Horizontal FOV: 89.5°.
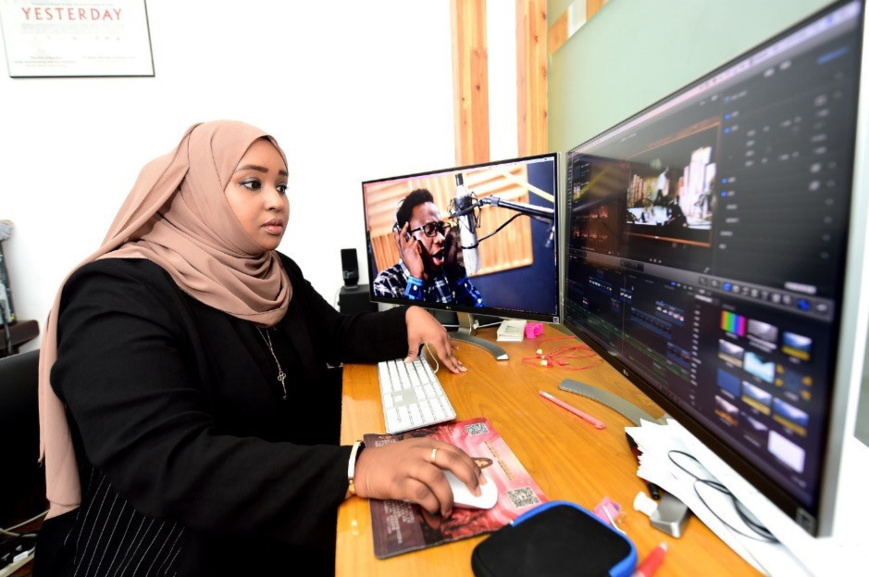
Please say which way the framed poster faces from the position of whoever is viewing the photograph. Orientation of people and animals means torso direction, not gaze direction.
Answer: facing the viewer

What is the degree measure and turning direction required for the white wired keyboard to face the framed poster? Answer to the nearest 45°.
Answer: approximately 45° to its right

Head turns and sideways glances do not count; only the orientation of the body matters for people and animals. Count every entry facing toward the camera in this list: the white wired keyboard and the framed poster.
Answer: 1

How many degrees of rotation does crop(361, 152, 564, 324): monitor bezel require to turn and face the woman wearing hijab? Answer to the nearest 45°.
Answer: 0° — it already faces them

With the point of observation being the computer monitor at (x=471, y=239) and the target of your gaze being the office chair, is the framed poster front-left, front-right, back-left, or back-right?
front-right

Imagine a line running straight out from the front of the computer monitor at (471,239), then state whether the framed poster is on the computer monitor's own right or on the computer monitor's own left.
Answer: on the computer monitor's own right

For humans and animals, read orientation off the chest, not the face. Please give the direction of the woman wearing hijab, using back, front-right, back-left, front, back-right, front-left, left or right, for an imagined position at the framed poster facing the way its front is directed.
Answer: front

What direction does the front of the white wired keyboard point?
to the viewer's left

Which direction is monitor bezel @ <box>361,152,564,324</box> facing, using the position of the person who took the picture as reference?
facing the viewer and to the left of the viewer

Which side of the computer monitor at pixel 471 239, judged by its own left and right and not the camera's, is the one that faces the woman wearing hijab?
front

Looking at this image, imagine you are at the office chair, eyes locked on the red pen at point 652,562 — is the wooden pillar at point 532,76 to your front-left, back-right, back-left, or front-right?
front-left

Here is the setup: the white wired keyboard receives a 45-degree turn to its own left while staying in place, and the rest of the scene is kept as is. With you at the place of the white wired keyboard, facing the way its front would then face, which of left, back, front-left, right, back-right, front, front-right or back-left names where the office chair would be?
front-right

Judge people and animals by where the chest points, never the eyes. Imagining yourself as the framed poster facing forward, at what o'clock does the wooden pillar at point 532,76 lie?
The wooden pillar is roughly at 10 o'clock from the framed poster.
